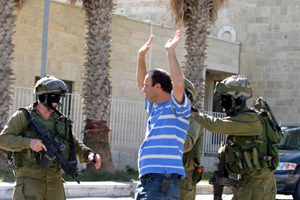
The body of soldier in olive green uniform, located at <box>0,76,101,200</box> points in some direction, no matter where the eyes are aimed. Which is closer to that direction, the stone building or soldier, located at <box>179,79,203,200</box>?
the soldier

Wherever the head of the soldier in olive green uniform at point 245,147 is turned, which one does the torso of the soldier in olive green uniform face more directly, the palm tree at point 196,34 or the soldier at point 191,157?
the soldier

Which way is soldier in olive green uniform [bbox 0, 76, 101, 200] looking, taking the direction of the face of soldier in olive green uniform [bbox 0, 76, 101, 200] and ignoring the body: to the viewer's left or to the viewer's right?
to the viewer's right

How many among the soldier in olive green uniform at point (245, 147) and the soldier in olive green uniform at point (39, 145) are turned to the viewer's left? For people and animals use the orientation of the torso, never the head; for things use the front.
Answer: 1

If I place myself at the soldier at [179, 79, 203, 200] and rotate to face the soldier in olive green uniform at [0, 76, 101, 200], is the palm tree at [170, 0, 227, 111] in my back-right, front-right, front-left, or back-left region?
back-right

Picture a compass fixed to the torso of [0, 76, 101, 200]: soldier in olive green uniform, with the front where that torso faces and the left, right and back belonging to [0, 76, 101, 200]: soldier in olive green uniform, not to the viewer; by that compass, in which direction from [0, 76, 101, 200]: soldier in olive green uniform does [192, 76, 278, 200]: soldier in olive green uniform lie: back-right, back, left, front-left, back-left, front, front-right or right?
front-left

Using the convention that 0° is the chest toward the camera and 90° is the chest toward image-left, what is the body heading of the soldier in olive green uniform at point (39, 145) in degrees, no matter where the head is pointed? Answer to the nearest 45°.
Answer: approximately 315°

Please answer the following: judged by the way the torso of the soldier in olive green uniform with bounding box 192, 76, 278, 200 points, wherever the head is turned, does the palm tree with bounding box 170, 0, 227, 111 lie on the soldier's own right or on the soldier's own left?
on the soldier's own right

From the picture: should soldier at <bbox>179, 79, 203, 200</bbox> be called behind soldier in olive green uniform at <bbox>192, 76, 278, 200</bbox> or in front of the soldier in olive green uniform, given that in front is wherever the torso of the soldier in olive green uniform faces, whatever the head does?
in front

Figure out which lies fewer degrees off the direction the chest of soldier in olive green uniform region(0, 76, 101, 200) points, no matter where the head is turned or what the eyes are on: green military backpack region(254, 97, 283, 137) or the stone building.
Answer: the green military backpack

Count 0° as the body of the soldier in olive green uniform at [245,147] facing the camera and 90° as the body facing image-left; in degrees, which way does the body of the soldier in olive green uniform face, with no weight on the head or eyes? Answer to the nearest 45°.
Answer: approximately 90°
